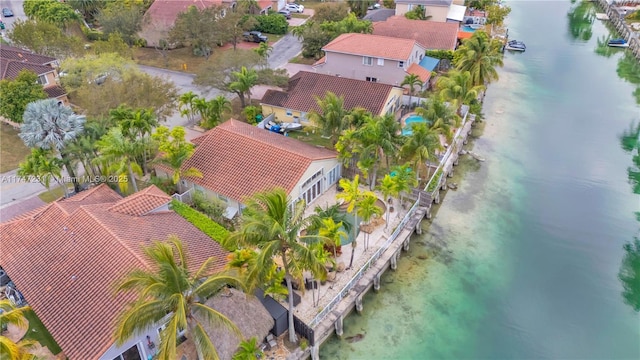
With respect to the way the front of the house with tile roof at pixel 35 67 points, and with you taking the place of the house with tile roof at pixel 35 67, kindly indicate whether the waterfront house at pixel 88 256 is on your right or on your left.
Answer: on your right

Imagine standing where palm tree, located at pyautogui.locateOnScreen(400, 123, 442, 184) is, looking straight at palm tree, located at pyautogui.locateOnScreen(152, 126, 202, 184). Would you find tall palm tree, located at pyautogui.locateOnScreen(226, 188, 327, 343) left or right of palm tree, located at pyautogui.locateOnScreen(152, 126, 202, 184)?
left

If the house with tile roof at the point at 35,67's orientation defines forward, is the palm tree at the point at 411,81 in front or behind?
in front

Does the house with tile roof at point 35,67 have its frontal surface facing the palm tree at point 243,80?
yes

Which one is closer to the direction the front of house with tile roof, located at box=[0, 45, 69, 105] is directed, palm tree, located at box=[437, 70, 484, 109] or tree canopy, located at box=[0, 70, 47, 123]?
the palm tree

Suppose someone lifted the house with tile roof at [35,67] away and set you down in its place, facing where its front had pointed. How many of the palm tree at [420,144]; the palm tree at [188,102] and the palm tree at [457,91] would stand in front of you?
3

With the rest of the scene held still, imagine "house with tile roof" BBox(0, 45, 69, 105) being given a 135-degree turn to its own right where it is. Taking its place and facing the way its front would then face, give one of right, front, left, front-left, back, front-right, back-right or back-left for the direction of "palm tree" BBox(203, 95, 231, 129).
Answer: back-left

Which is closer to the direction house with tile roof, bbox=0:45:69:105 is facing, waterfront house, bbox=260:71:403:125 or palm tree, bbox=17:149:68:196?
the waterfront house

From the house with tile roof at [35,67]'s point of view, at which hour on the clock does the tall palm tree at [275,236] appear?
The tall palm tree is roughly at 1 o'clock from the house with tile roof.

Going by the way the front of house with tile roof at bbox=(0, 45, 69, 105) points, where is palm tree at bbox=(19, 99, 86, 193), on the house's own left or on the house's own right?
on the house's own right

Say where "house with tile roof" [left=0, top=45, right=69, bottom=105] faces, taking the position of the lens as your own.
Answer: facing the viewer and to the right of the viewer

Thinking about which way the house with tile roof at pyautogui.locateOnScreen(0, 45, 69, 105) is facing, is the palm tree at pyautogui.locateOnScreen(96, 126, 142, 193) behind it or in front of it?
in front

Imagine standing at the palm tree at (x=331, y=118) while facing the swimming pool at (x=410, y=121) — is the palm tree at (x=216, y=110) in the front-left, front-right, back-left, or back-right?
back-left

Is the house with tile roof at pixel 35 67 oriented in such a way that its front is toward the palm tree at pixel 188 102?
yes

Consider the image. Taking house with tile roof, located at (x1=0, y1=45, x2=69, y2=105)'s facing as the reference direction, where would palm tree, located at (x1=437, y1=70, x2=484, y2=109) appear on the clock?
The palm tree is roughly at 12 o'clock from the house with tile roof.

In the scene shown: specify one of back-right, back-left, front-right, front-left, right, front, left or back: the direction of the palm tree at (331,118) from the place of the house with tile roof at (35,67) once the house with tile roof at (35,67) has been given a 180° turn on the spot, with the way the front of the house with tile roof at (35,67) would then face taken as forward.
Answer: back
